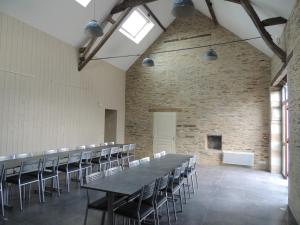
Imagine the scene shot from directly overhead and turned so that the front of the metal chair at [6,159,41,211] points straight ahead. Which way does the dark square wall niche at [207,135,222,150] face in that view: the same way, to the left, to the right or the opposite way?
to the left

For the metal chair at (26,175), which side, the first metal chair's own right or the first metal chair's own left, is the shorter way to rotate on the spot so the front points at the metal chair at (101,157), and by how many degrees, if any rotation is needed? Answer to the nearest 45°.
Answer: approximately 90° to the first metal chair's own right

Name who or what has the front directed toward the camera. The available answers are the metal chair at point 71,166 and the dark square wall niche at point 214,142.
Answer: the dark square wall niche

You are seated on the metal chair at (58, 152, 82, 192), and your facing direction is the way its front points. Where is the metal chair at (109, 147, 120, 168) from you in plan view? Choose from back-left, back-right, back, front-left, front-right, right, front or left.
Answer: right

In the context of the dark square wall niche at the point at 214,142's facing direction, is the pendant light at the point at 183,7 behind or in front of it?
in front

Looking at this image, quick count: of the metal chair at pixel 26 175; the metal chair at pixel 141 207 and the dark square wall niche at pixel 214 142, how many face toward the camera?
1

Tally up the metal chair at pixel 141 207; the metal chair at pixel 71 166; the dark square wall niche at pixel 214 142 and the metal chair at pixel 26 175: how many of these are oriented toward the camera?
1

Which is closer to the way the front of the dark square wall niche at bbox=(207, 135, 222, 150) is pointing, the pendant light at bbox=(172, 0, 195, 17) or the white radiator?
the pendant light

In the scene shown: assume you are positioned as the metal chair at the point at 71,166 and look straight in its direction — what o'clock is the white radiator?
The white radiator is roughly at 4 o'clock from the metal chair.

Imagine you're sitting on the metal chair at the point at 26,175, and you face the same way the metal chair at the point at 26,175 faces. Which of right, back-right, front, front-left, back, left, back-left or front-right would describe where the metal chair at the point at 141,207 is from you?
back

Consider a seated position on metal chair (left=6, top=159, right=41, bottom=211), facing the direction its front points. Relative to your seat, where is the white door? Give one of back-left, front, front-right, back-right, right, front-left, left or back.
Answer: right

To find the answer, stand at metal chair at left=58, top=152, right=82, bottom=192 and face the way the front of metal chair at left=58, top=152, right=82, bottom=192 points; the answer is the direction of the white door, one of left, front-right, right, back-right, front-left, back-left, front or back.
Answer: right

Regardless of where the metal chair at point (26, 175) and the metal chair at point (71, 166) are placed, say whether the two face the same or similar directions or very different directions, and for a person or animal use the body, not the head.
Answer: same or similar directions

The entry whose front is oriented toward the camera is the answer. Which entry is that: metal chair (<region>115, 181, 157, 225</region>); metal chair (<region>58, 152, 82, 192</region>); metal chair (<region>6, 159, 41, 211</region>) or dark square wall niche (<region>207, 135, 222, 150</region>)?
the dark square wall niche

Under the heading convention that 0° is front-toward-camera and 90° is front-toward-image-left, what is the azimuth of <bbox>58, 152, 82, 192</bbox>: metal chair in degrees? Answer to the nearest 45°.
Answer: approximately 135°
